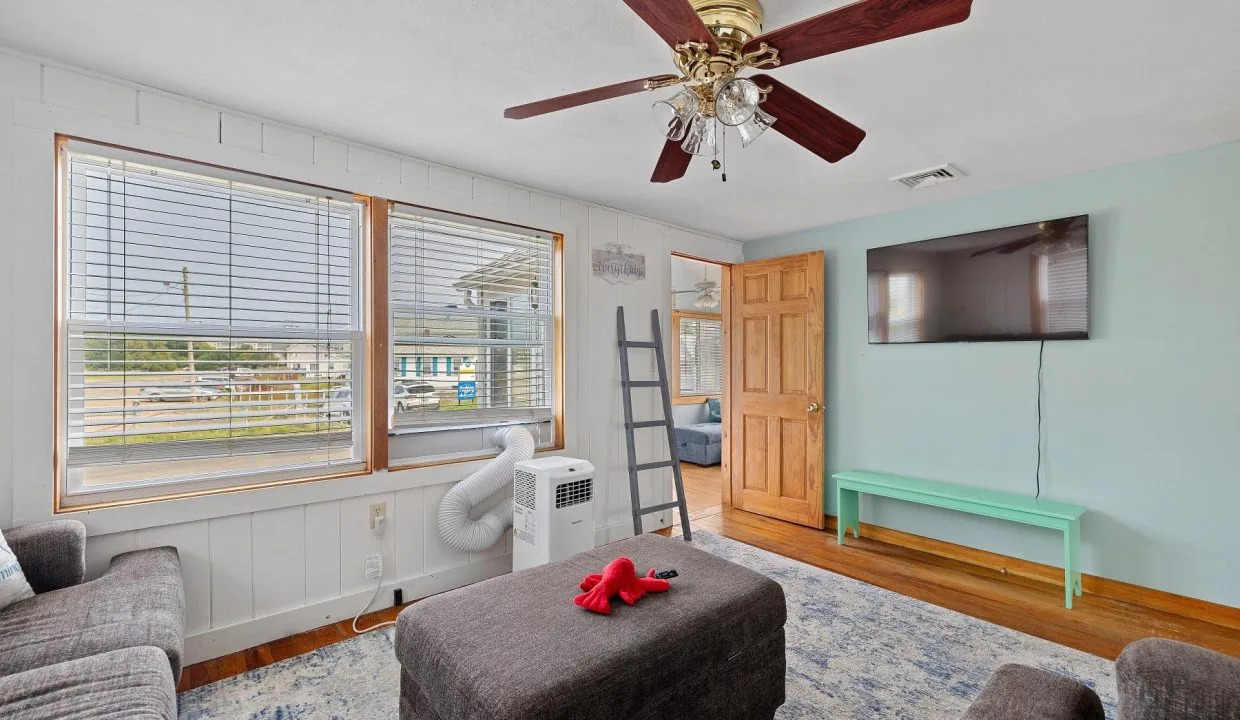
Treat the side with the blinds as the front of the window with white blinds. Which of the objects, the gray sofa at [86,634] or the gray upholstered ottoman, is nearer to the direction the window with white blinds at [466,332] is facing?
the gray upholstered ottoman

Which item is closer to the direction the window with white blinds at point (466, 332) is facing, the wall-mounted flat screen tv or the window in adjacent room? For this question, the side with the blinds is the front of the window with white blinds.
the wall-mounted flat screen tv

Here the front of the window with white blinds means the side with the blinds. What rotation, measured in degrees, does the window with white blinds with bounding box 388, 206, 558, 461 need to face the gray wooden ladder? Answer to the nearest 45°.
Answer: approximately 45° to its left

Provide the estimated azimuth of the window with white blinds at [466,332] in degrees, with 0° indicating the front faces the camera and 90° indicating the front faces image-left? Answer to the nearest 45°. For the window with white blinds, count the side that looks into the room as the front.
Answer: approximately 315°

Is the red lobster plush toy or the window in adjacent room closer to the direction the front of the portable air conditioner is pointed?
the red lobster plush toy

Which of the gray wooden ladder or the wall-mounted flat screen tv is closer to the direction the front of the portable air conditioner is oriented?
the wall-mounted flat screen tv

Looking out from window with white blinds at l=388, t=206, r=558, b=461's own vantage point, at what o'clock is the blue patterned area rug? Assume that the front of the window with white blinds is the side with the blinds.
The blue patterned area rug is roughly at 12 o'clock from the window with white blinds.

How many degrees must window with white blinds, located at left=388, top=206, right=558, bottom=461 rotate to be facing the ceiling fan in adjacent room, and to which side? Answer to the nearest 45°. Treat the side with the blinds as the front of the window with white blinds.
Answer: approximately 90° to its left

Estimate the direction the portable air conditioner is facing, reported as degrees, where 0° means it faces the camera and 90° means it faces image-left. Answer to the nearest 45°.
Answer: approximately 315°

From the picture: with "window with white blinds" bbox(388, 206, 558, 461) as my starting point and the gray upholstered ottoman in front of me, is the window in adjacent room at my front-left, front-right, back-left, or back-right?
back-left

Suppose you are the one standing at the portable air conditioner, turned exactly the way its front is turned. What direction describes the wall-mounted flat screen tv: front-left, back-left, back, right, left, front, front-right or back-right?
front-left
